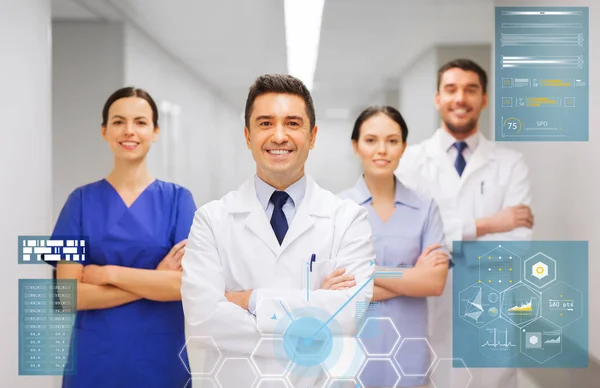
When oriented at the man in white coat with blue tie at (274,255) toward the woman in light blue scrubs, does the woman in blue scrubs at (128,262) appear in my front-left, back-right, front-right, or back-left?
back-left

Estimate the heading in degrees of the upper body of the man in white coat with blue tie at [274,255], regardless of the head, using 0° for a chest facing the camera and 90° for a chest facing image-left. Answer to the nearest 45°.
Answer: approximately 0°

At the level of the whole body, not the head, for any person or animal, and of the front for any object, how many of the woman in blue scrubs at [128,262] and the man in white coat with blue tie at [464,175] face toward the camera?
2

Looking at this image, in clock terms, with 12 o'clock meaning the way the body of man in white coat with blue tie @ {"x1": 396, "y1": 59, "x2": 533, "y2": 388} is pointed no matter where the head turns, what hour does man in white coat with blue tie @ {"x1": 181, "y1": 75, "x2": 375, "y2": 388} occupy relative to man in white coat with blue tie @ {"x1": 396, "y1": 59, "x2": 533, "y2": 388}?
man in white coat with blue tie @ {"x1": 181, "y1": 75, "x2": 375, "y2": 388} is roughly at 2 o'clock from man in white coat with blue tie @ {"x1": 396, "y1": 59, "x2": 533, "y2": 388}.

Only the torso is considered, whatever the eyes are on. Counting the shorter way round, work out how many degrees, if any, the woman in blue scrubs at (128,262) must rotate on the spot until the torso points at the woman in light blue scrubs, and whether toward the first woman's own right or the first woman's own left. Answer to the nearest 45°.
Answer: approximately 90° to the first woman's own left
